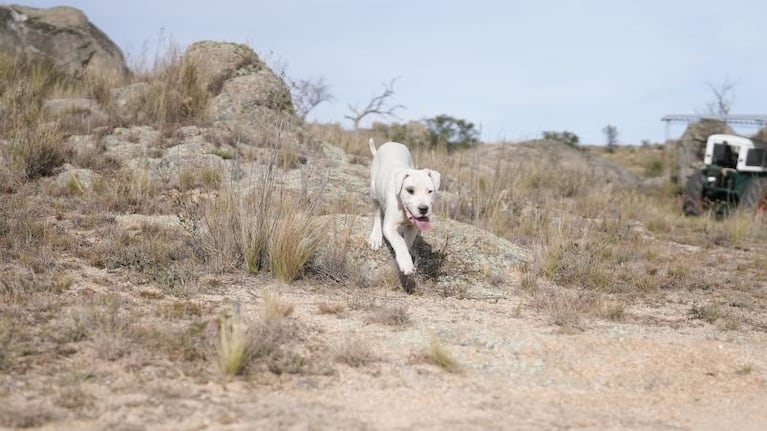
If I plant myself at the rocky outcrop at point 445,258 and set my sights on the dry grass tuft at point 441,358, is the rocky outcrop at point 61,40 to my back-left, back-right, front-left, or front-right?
back-right

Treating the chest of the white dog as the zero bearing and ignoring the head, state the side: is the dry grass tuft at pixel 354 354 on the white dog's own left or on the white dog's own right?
on the white dog's own right

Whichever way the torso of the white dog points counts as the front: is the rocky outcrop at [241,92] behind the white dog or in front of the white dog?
behind

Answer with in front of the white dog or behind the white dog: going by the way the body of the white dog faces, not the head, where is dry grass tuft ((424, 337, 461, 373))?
in front

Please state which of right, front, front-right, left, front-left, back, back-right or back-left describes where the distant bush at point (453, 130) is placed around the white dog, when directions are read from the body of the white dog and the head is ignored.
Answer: back-left

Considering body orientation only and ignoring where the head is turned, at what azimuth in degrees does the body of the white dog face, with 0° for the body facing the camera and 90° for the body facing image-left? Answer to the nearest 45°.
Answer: approximately 315°

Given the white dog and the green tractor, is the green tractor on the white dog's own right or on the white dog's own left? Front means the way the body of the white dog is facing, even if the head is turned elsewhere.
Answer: on the white dog's own left

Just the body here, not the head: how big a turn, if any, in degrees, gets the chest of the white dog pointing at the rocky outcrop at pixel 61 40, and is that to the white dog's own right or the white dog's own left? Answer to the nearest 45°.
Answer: approximately 180°

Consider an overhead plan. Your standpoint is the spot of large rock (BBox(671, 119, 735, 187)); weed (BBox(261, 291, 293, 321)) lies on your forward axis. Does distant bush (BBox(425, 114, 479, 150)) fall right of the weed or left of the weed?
right
